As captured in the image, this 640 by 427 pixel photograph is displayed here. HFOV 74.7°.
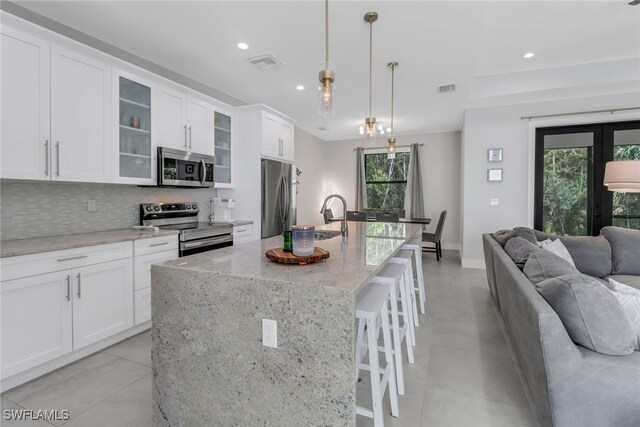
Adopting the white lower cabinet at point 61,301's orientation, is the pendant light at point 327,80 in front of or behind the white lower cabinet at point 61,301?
in front

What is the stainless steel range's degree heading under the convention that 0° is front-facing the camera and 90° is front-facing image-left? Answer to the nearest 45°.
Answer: approximately 315°

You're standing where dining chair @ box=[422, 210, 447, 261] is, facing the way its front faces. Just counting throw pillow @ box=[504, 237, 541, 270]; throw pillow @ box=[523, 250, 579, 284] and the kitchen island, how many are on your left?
3

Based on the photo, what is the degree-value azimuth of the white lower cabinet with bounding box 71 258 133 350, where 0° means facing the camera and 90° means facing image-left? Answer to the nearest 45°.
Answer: approximately 315°

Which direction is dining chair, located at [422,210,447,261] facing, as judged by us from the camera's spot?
facing to the left of the viewer

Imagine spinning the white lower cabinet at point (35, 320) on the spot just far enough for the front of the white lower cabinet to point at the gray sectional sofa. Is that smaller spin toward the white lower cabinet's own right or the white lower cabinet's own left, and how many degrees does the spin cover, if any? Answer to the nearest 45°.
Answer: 0° — it already faces it

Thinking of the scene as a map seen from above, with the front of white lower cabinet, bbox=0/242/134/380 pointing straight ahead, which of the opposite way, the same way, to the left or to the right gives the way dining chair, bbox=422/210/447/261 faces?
the opposite way

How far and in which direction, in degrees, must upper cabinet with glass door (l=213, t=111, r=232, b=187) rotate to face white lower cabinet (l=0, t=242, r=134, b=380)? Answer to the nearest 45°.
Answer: approximately 90° to its right

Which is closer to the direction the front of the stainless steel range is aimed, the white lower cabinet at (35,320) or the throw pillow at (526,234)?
the throw pillow

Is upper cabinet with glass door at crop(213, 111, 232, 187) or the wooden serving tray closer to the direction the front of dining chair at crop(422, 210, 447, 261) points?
the upper cabinet with glass door
